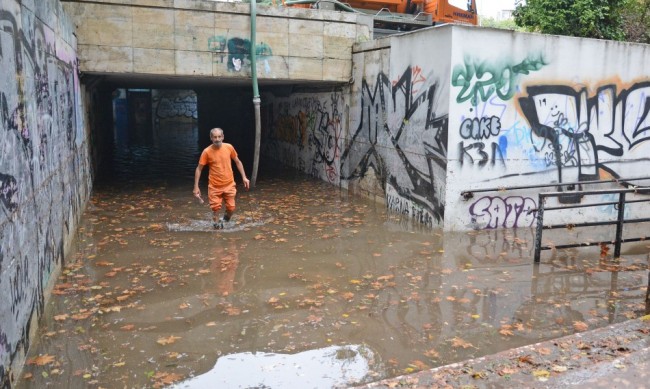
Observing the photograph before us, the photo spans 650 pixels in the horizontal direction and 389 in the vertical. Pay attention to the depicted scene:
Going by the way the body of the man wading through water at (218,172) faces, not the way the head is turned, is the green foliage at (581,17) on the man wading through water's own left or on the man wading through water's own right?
on the man wading through water's own left

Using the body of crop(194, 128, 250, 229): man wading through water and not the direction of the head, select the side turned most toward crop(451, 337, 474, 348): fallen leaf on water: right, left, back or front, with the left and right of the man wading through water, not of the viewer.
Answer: front

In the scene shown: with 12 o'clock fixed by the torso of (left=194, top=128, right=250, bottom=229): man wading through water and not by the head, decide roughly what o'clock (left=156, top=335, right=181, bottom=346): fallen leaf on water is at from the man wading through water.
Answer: The fallen leaf on water is roughly at 12 o'clock from the man wading through water.

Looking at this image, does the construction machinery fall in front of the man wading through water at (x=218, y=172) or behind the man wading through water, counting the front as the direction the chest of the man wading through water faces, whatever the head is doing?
behind

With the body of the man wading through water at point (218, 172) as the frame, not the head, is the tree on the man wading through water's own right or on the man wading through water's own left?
on the man wading through water's own left

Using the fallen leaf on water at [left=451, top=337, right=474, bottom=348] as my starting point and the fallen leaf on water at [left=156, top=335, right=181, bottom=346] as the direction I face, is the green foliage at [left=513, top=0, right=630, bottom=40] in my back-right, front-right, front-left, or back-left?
back-right

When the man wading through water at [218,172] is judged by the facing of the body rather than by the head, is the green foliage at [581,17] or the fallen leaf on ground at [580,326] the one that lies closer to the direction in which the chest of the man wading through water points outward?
the fallen leaf on ground

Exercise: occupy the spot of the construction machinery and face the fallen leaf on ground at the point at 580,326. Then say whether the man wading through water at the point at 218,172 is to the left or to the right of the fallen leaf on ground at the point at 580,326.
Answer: right

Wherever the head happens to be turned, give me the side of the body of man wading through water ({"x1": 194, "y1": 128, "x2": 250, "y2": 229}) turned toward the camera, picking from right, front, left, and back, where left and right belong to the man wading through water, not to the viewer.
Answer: front

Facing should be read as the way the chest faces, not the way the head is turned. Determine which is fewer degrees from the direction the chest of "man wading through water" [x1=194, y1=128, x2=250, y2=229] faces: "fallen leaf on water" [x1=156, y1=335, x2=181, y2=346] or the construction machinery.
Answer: the fallen leaf on water

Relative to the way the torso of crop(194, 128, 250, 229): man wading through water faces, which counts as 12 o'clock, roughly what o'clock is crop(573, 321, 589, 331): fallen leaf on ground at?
The fallen leaf on ground is roughly at 11 o'clock from the man wading through water.

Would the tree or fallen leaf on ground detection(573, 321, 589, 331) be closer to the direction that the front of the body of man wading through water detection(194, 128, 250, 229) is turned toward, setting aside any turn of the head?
the fallen leaf on ground

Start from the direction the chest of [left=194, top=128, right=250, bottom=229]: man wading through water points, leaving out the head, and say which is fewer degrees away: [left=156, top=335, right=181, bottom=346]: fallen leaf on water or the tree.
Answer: the fallen leaf on water
